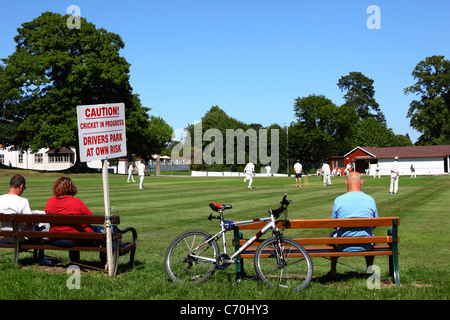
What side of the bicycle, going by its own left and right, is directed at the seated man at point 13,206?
back

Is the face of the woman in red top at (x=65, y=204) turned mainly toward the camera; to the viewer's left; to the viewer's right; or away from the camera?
away from the camera

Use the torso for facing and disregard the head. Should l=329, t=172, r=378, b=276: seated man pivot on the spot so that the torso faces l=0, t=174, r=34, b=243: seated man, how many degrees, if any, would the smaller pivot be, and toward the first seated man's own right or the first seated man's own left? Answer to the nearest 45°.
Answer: approximately 90° to the first seated man's own left

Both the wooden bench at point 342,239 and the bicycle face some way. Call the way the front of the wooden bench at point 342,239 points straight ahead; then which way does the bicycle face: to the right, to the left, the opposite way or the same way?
to the right

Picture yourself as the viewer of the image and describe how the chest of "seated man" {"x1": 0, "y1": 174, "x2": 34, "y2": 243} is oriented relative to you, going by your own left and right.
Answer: facing away from the viewer and to the right of the viewer

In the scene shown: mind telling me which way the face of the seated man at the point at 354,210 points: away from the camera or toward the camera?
away from the camera

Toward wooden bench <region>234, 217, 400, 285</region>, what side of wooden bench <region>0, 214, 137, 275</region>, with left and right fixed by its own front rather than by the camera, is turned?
right

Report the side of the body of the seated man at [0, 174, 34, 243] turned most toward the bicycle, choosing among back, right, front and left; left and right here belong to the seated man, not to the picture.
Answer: right

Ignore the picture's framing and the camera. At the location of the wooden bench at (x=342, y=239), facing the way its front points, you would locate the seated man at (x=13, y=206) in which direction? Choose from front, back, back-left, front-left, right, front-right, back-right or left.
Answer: left

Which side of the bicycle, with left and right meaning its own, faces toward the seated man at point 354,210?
front

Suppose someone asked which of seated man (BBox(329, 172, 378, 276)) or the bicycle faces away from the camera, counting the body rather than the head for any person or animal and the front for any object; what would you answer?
the seated man

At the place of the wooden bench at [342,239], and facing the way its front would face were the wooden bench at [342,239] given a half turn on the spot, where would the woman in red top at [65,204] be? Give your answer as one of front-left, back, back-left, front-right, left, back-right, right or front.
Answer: right

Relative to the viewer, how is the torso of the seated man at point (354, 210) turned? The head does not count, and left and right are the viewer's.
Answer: facing away from the viewer

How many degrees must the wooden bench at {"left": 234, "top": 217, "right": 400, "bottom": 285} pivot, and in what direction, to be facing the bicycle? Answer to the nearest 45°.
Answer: approximately 90° to its left

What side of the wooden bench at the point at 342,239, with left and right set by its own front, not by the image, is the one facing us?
back

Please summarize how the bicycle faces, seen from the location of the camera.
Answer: facing to the right of the viewer
